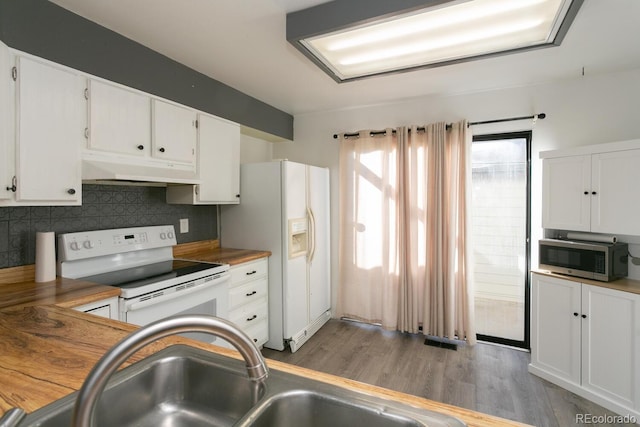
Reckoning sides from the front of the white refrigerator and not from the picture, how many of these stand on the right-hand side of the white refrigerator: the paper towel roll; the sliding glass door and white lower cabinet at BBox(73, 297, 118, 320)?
2

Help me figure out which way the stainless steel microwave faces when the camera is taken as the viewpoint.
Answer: facing the viewer and to the left of the viewer

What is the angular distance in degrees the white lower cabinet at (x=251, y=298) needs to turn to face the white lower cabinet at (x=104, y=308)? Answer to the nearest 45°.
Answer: approximately 90° to its right

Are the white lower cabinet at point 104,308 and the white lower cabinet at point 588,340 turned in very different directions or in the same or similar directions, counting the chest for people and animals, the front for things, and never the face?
very different directions

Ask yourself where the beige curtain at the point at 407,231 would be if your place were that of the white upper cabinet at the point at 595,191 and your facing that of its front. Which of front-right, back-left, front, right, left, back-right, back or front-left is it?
front-right

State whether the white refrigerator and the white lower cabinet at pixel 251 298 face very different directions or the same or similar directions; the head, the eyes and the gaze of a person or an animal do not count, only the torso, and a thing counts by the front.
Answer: same or similar directions

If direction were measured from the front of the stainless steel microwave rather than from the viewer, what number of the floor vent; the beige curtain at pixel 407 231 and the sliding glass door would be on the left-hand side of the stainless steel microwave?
0

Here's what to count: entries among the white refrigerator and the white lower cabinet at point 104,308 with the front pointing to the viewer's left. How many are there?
0

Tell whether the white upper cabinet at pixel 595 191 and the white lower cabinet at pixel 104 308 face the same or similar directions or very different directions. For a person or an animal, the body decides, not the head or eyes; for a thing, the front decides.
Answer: very different directions

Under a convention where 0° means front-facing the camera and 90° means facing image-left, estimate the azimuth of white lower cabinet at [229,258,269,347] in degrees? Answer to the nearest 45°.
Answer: approximately 315°

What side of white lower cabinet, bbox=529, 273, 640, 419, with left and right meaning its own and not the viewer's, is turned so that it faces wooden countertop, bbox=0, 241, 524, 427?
front

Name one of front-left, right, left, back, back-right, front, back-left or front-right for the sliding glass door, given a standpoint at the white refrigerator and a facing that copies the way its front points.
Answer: front-left

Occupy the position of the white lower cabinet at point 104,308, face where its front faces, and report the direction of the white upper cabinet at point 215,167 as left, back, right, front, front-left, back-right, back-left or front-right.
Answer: left

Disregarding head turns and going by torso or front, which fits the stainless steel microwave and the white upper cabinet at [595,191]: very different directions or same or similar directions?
same or similar directions

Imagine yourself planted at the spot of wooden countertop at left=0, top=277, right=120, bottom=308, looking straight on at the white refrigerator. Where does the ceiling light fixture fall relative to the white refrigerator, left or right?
right
